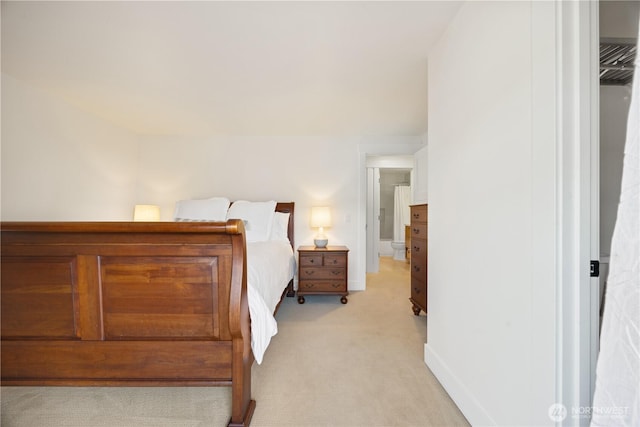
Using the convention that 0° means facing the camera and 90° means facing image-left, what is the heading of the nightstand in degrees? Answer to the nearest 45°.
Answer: approximately 0°

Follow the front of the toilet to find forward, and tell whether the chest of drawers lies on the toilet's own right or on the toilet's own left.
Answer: on the toilet's own left

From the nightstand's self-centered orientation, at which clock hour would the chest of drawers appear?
The chest of drawers is roughly at 10 o'clock from the nightstand.

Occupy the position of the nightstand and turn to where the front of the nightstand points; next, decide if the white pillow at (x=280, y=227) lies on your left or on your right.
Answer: on your right
